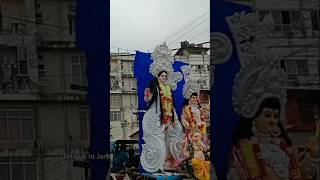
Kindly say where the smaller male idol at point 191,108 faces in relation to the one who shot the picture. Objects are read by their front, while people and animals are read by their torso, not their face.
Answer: facing the viewer and to the right of the viewer
